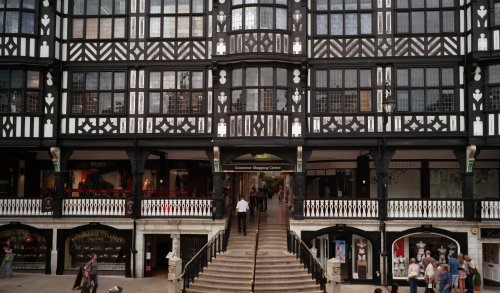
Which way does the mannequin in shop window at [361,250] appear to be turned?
toward the camera

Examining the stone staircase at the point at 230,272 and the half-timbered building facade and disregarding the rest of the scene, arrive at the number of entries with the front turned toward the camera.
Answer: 2

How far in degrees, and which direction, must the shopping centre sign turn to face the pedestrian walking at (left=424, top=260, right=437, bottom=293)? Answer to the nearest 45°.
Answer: approximately 45° to its left

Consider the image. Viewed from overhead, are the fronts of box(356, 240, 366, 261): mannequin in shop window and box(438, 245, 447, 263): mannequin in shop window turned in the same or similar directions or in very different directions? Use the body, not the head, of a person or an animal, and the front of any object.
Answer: same or similar directions

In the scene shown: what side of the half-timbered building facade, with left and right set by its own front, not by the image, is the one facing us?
front

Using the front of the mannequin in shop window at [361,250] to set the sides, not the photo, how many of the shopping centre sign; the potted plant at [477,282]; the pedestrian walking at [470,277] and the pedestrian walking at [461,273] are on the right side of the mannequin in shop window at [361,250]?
1

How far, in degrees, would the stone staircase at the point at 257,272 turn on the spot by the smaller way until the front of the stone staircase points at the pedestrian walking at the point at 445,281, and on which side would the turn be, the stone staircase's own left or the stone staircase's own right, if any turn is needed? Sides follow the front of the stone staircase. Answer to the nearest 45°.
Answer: approximately 45° to the stone staircase's own left

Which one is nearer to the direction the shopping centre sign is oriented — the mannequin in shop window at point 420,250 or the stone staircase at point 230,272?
the stone staircase

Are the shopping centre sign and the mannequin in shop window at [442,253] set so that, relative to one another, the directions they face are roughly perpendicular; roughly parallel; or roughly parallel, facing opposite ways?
roughly parallel

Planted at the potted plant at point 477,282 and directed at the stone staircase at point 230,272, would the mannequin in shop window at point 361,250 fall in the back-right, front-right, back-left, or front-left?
front-right

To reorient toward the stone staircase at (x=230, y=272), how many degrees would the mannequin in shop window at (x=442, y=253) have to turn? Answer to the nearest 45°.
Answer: approximately 45° to its right

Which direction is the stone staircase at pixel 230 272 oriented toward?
toward the camera
